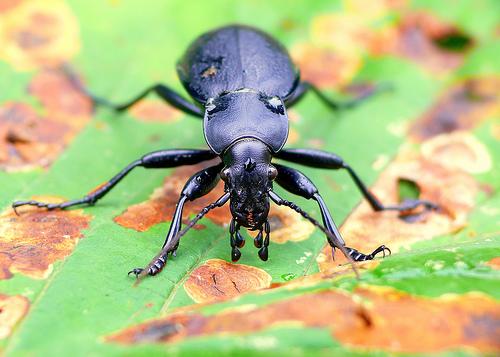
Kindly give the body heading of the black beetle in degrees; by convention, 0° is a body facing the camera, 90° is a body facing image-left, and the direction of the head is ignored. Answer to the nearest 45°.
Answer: approximately 0°
